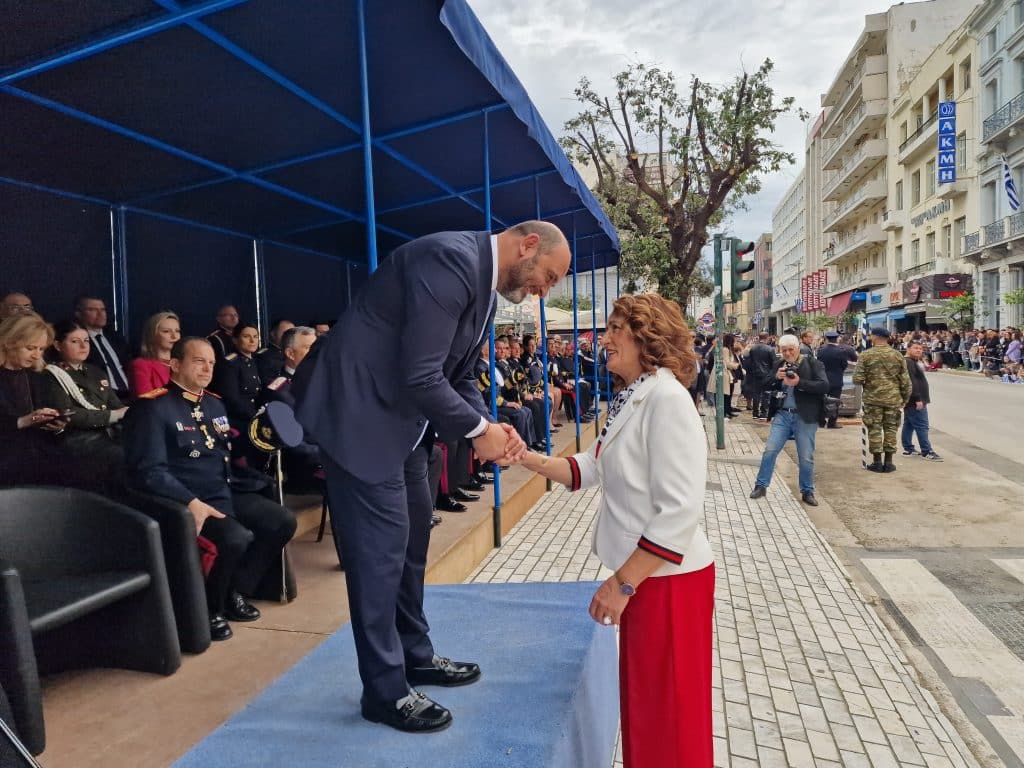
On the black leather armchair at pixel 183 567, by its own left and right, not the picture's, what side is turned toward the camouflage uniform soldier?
left

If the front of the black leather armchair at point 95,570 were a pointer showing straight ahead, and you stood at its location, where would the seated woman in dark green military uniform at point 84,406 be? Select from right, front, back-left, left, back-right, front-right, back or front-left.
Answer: back-left

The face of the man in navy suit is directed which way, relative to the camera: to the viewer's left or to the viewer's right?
to the viewer's right

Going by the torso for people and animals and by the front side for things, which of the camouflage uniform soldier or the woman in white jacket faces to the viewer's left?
the woman in white jacket

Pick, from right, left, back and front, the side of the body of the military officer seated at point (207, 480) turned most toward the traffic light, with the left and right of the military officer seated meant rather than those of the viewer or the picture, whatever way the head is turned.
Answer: left

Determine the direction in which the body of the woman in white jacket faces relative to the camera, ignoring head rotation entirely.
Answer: to the viewer's left

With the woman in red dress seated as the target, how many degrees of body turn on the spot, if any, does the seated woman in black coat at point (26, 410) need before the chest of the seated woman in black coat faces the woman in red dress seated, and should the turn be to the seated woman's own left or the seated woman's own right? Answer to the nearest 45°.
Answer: approximately 90° to the seated woman's own left

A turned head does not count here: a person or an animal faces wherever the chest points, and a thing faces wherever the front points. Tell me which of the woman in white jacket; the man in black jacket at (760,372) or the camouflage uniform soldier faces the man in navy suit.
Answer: the woman in white jacket
